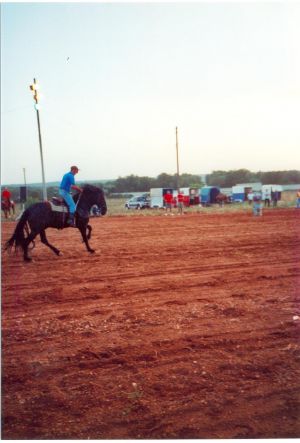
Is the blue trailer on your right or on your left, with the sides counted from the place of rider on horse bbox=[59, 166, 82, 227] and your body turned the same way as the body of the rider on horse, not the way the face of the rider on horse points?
on your left

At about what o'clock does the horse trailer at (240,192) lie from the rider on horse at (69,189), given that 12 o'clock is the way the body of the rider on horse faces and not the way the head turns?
The horse trailer is roughly at 10 o'clock from the rider on horse.

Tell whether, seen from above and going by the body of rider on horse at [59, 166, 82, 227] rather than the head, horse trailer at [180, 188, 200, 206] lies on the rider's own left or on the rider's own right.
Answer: on the rider's own left

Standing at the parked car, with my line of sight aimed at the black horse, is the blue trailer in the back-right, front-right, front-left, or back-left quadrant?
back-left

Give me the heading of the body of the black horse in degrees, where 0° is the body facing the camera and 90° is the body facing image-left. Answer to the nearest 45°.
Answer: approximately 270°

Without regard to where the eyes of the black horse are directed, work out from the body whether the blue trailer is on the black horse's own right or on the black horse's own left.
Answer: on the black horse's own left

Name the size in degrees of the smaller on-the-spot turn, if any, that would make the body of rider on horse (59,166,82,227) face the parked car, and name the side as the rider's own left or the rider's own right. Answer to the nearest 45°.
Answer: approximately 90° to the rider's own left

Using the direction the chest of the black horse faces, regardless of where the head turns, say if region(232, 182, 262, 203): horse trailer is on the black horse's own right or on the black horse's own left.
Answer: on the black horse's own left

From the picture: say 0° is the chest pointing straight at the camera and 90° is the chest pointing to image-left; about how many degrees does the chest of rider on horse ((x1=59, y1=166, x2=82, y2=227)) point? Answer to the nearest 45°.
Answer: approximately 270°

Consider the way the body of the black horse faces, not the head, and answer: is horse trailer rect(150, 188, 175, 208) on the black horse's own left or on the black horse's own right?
on the black horse's own left

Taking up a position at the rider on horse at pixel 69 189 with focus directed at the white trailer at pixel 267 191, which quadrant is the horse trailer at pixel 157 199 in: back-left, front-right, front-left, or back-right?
front-left
